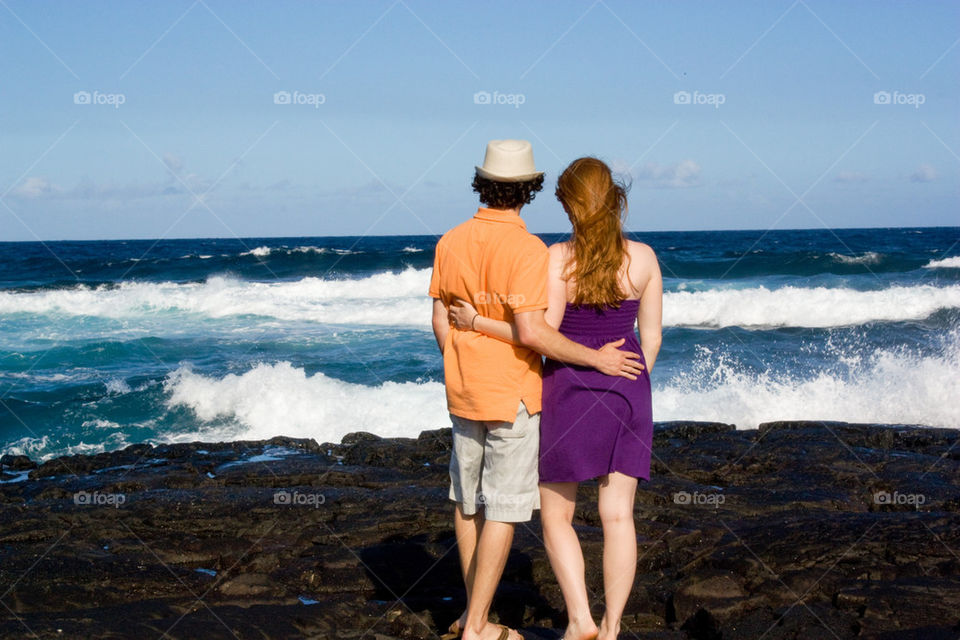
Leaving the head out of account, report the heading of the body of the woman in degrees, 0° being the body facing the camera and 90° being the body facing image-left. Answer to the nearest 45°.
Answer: approximately 180°
